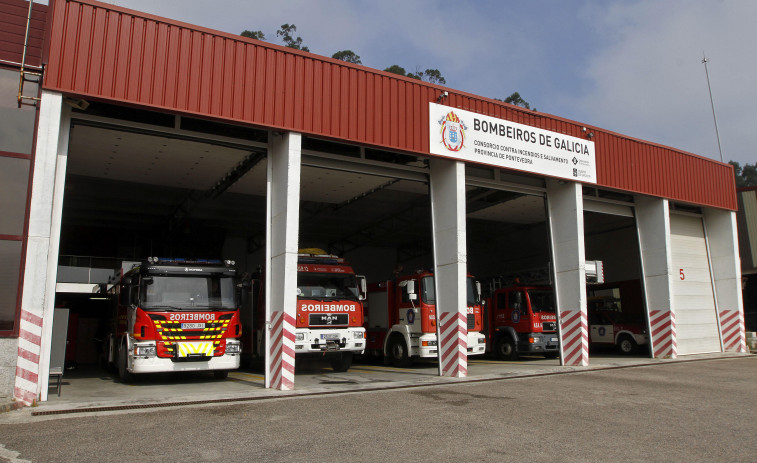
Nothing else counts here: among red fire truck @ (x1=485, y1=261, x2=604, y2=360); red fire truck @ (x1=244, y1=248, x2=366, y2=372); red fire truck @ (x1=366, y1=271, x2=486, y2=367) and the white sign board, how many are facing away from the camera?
0

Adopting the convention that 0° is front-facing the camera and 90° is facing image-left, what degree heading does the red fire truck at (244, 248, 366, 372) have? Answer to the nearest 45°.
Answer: approximately 0°

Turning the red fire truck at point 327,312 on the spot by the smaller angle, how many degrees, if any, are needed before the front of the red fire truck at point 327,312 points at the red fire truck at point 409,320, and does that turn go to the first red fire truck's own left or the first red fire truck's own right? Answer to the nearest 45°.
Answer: approximately 135° to the first red fire truck's own left

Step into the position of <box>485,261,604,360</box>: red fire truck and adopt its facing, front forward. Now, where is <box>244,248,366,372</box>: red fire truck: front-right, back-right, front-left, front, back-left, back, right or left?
right

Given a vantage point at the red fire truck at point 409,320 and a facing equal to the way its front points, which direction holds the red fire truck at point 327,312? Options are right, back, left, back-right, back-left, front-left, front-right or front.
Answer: right

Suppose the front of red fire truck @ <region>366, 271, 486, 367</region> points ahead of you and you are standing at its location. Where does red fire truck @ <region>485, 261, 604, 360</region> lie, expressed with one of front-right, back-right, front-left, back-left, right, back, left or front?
left

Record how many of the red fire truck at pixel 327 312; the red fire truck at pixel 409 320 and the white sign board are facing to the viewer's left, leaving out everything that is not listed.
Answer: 0

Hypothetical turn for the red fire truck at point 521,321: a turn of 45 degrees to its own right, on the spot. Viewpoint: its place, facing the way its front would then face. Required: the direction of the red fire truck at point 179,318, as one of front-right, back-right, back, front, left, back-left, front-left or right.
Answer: front-right

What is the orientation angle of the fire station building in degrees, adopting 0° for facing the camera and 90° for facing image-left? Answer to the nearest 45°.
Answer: approximately 315°

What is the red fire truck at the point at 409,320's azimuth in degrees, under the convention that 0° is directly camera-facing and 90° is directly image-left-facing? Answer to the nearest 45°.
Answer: approximately 315°

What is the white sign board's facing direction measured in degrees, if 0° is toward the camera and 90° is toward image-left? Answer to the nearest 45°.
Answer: approximately 315°

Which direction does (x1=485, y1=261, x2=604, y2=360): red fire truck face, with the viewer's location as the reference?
facing the viewer and to the right of the viewer

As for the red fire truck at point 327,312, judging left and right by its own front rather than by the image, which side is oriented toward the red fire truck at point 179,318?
right

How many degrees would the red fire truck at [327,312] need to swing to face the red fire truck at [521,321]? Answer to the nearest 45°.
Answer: approximately 135° to its left
